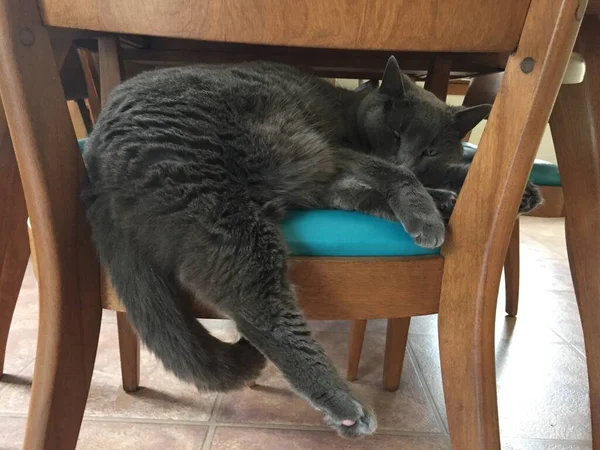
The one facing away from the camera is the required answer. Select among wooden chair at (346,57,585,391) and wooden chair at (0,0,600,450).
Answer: wooden chair at (0,0,600,450)

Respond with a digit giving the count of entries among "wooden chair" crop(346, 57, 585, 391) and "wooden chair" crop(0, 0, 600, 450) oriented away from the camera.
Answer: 1

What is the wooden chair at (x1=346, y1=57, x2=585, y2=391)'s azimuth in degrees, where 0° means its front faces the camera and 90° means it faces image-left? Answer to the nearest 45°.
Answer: approximately 45°

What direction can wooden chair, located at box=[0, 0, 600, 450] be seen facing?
away from the camera
